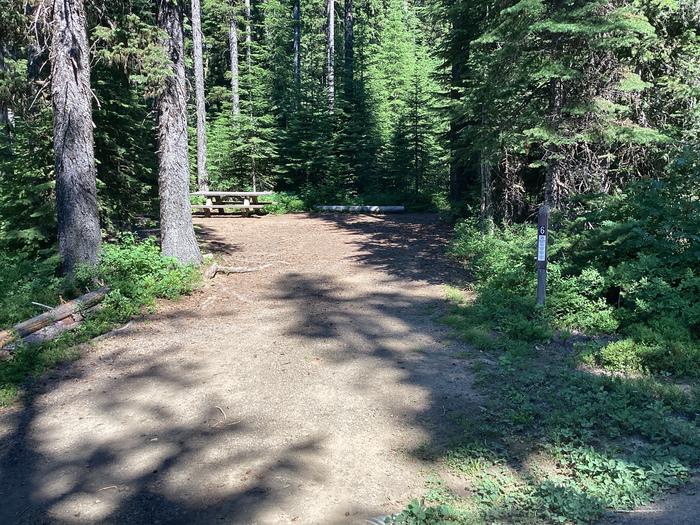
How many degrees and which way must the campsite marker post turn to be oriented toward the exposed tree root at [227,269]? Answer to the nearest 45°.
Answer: approximately 90° to its right

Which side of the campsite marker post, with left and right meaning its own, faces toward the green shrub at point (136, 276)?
right

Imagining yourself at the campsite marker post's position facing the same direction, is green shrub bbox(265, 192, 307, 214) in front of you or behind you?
behind

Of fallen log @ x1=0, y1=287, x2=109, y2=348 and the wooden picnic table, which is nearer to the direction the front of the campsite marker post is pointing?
the fallen log

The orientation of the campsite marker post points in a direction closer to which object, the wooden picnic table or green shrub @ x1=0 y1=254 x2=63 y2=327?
the green shrub

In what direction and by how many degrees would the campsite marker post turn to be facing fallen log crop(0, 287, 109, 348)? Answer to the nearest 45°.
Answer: approximately 45° to its right

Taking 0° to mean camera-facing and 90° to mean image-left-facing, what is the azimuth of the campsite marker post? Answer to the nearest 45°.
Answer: approximately 0°

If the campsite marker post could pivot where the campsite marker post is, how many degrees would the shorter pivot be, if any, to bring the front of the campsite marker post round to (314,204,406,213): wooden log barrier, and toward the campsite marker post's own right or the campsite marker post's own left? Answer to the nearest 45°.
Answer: approximately 135° to the campsite marker post's own right

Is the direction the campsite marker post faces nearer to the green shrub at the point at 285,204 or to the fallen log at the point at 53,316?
the fallen log

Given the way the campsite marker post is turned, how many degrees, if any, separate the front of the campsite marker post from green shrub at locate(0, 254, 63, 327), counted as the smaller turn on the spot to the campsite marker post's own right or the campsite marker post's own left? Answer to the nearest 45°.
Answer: approximately 90° to the campsite marker post's own right
